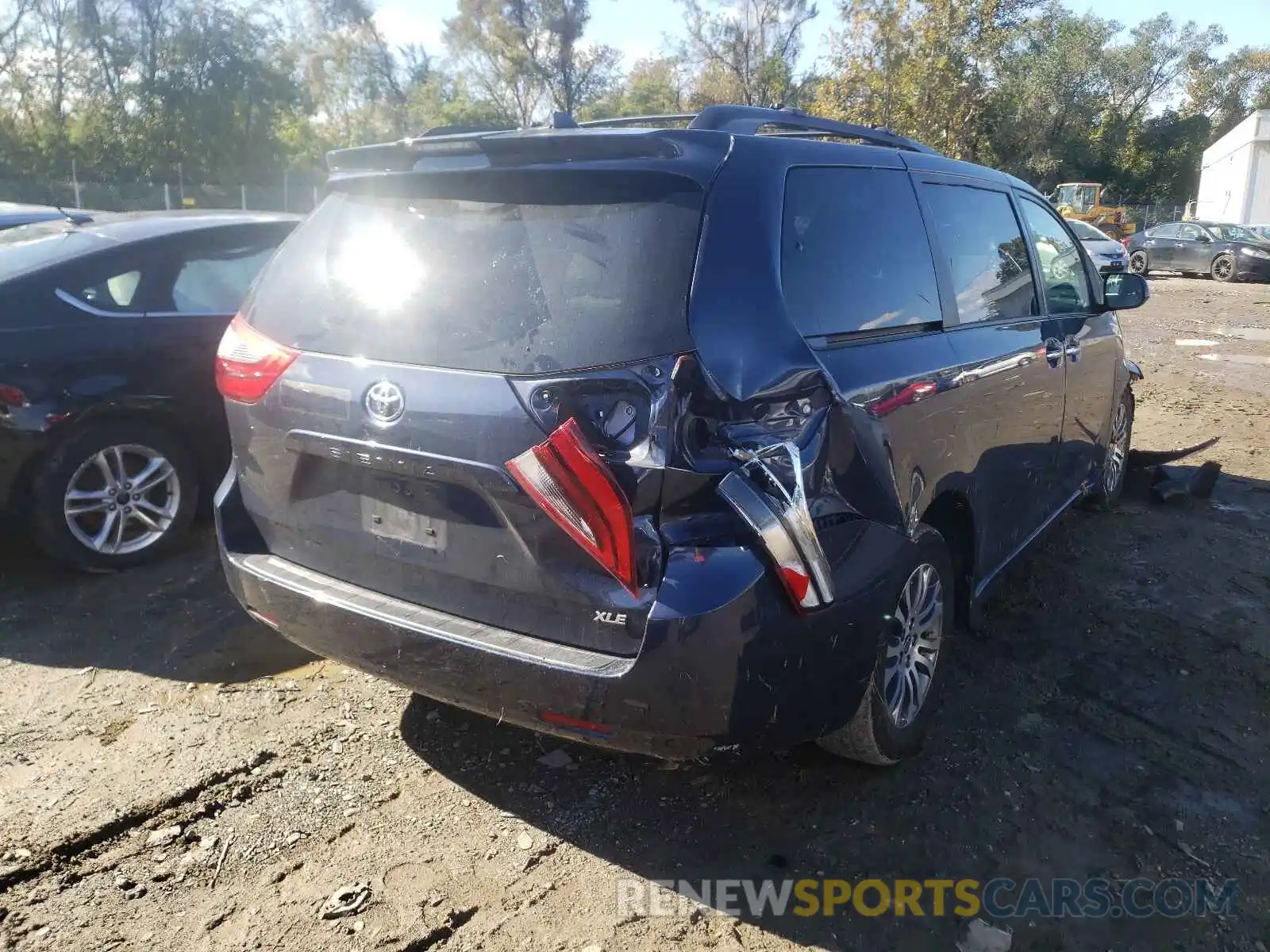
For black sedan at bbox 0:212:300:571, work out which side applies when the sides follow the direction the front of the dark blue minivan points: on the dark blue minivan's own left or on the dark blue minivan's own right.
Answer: on the dark blue minivan's own left

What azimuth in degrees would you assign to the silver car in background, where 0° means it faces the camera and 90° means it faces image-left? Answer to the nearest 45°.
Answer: approximately 315°

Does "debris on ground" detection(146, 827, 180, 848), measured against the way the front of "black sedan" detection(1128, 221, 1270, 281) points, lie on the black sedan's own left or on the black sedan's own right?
on the black sedan's own right

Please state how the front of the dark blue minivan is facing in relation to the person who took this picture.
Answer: facing away from the viewer and to the right of the viewer

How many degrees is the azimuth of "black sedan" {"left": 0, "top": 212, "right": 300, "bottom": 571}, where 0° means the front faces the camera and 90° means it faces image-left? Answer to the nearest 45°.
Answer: approximately 270°
